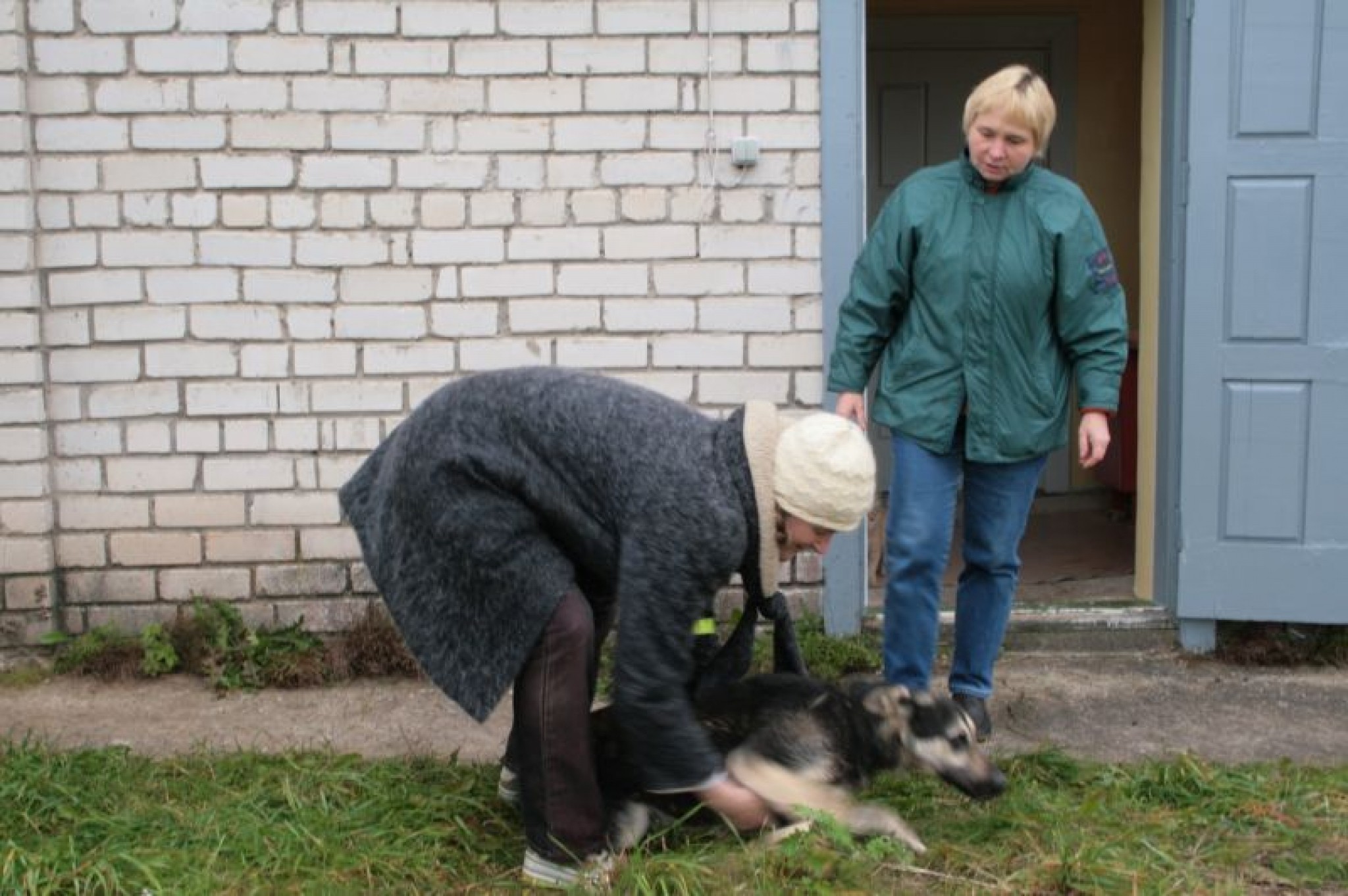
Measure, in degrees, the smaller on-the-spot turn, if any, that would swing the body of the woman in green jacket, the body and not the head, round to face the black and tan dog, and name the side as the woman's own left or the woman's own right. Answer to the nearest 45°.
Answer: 0° — they already face it

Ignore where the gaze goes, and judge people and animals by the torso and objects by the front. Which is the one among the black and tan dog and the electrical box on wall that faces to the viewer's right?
the black and tan dog

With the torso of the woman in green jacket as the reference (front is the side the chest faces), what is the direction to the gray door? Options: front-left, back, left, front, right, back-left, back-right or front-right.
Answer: back-left

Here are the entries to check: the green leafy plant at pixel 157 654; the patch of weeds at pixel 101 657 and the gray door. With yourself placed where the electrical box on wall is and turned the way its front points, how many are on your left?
1

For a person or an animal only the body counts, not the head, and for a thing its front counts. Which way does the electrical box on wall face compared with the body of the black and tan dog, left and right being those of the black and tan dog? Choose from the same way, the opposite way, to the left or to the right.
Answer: to the right

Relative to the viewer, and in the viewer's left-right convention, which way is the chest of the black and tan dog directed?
facing to the right of the viewer

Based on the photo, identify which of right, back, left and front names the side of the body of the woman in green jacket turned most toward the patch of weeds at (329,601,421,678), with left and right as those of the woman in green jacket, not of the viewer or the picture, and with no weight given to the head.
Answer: right

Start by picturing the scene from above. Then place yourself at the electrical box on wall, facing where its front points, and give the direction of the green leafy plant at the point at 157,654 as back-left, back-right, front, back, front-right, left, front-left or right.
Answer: right

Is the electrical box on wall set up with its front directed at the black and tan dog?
yes

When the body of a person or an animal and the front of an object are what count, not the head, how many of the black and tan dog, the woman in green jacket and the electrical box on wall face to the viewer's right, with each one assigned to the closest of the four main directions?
1

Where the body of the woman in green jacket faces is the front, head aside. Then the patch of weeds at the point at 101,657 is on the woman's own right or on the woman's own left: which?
on the woman's own right

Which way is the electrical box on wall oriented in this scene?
toward the camera

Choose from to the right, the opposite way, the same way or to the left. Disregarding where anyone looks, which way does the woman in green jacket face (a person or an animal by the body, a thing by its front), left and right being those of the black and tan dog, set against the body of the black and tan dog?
to the right

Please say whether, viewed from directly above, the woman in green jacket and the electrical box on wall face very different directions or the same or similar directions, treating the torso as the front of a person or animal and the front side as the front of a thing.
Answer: same or similar directions

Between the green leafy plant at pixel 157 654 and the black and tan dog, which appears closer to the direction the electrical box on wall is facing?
the black and tan dog

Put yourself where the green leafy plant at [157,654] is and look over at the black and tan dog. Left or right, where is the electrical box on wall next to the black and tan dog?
left

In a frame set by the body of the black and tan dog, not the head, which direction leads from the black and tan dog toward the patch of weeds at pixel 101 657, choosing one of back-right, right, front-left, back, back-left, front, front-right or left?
back-left
